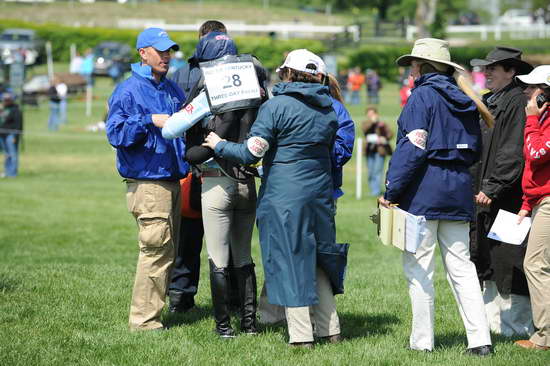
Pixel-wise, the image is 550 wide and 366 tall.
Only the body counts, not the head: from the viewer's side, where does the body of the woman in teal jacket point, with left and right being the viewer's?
facing away from the viewer and to the left of the viewer

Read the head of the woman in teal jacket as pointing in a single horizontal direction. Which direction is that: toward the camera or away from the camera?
away from the camera

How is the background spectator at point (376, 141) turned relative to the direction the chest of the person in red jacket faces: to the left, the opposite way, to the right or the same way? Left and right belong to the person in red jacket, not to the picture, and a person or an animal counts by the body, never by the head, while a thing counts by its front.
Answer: to the left

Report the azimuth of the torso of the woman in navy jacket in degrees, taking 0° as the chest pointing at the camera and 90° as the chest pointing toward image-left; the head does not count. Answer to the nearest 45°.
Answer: approximately 135°

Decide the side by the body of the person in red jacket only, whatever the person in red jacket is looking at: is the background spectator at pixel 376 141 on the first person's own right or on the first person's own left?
on the first person's own right

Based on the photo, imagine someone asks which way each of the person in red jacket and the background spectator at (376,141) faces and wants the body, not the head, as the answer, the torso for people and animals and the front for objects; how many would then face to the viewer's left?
1

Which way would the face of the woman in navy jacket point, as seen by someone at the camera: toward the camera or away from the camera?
away from the camera

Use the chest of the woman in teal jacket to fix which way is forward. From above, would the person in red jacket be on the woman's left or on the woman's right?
on the woman's right

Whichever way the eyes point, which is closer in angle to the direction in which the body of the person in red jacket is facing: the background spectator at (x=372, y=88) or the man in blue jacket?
the man in blue jacket

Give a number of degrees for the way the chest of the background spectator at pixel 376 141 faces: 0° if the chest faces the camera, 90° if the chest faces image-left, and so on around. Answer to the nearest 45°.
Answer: approximately 0°

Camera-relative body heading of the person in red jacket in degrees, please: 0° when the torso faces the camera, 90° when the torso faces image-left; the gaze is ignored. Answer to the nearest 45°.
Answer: approximately 90°
